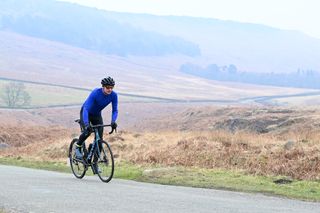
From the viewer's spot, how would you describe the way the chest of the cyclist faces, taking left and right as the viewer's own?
facing the viewer and to the right of the viewer
